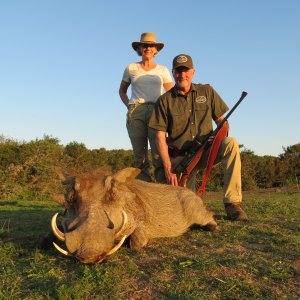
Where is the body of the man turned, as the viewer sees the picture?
toward the camera

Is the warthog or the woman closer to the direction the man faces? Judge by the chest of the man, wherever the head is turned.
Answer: the warthog

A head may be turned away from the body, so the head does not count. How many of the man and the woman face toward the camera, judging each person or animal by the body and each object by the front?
2

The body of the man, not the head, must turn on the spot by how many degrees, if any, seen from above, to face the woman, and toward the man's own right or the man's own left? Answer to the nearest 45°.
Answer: approximately 135° to the man's own right

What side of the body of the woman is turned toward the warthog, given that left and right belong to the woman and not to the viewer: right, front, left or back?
front

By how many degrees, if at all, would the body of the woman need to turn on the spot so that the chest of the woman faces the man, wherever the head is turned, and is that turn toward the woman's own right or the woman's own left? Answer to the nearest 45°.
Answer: approximately 45° to the woman's own left

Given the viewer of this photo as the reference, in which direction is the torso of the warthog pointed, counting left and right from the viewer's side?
facing the viewer and to the left of the viewer

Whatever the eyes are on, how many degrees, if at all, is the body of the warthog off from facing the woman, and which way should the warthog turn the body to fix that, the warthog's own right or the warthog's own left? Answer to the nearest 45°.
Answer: approximately 135° to the warthog's own right

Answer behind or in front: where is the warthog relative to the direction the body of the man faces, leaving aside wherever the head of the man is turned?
in front

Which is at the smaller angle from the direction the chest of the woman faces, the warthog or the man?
the warthog

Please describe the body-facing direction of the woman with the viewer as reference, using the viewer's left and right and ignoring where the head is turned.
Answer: facing the viewer
